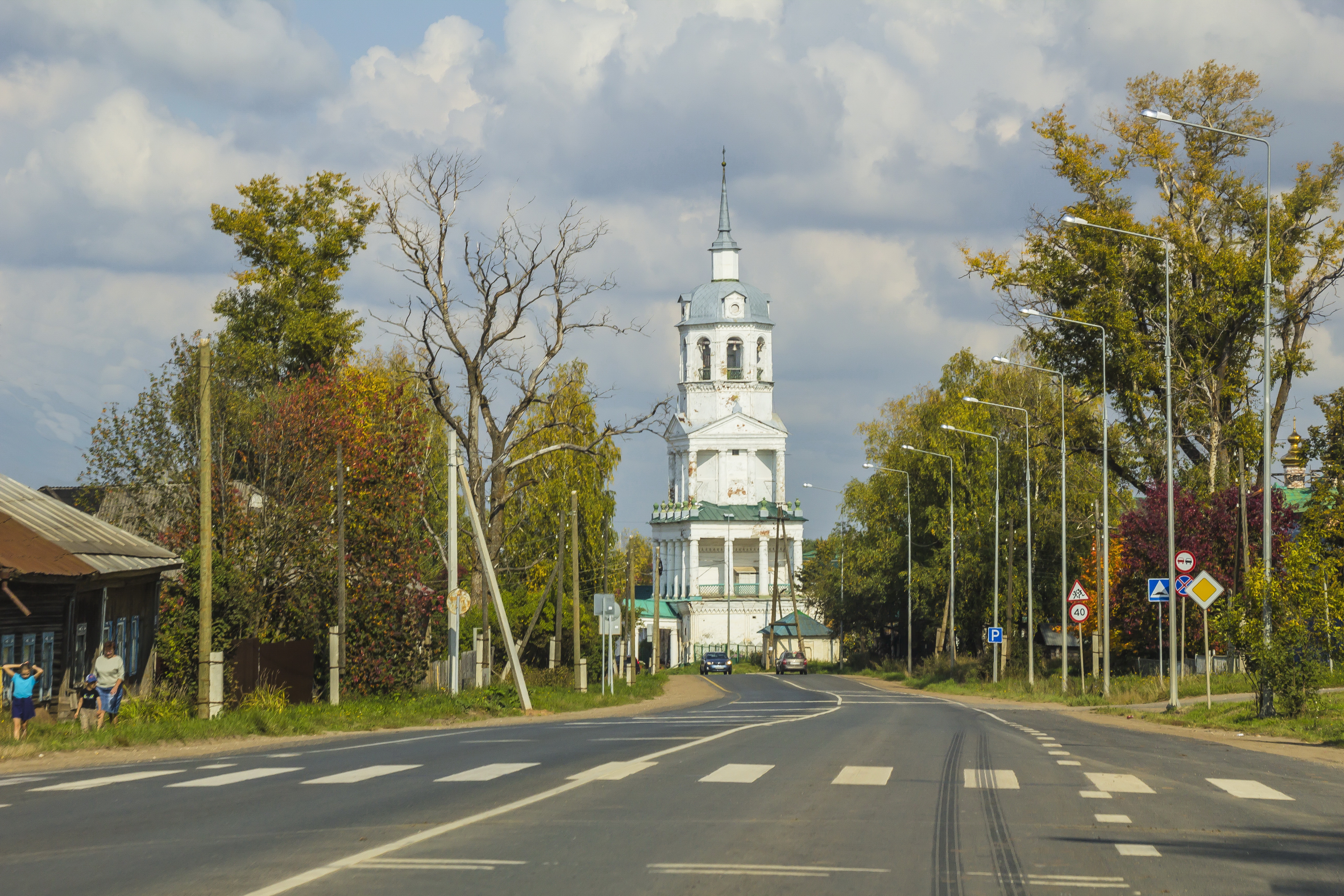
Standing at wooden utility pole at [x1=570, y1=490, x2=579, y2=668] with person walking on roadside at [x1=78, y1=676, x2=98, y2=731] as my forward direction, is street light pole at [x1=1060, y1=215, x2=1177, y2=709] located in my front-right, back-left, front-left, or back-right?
front-left

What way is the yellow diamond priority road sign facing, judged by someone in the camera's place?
facing the viewer

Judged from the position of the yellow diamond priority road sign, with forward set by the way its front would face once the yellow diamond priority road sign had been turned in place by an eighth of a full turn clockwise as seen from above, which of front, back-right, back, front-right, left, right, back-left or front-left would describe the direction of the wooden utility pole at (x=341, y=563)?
front-right

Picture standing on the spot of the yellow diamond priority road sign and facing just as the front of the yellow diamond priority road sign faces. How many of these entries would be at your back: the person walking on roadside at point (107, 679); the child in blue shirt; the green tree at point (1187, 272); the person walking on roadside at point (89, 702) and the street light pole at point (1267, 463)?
1

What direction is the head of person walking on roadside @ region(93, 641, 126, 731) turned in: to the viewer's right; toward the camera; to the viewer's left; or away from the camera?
toward the camera

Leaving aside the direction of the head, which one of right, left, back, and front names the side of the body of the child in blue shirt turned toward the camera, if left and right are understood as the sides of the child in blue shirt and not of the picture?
front

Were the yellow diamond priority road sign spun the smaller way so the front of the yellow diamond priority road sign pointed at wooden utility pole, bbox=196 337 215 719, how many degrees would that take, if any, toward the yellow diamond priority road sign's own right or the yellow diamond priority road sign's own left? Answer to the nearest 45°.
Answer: approximately 45° to the yellow diamond priority road sign's own right

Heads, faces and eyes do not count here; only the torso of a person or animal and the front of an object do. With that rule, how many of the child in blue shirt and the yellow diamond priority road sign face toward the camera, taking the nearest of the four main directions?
2

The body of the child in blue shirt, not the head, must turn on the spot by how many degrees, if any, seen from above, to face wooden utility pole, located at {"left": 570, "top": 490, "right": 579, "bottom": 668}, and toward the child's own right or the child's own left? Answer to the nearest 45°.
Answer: approximately 135° to the child's own left

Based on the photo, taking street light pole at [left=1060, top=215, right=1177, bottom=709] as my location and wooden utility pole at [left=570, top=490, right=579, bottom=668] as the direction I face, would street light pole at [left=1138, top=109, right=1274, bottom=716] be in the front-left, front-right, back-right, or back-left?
back-left

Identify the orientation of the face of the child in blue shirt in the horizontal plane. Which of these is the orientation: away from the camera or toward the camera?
toward the camera

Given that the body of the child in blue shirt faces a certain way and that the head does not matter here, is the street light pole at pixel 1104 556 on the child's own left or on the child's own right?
on the child's own left
